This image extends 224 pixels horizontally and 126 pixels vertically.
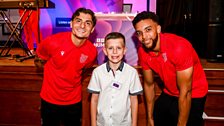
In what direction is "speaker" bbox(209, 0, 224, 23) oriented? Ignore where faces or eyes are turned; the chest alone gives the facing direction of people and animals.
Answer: toward the camera

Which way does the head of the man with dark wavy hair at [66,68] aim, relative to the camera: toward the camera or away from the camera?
toward the camera

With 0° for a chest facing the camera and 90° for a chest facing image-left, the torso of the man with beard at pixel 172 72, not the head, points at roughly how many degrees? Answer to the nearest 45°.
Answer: approximately 45°

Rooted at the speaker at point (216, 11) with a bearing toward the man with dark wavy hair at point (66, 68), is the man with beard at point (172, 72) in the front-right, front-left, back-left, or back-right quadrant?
front-left

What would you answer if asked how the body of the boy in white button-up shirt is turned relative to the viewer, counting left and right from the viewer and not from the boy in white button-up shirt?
facing the viewer

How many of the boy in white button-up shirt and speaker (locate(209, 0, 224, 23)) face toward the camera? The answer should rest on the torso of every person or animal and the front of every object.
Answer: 2

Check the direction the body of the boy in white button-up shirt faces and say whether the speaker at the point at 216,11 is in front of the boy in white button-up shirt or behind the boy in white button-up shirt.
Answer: behind

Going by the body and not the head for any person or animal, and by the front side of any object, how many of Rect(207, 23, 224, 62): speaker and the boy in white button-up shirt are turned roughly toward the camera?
2

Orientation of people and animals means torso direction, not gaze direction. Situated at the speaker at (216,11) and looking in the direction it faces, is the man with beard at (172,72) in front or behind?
in front

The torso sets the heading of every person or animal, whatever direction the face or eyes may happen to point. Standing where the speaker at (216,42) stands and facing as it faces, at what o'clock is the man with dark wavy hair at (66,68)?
The man with dark wavy hair is roughly at 1 o'clock from the speaker.

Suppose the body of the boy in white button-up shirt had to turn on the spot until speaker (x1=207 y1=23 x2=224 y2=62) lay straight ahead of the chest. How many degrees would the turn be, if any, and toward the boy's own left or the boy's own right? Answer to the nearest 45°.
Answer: approximately 135° to the boy's own left
